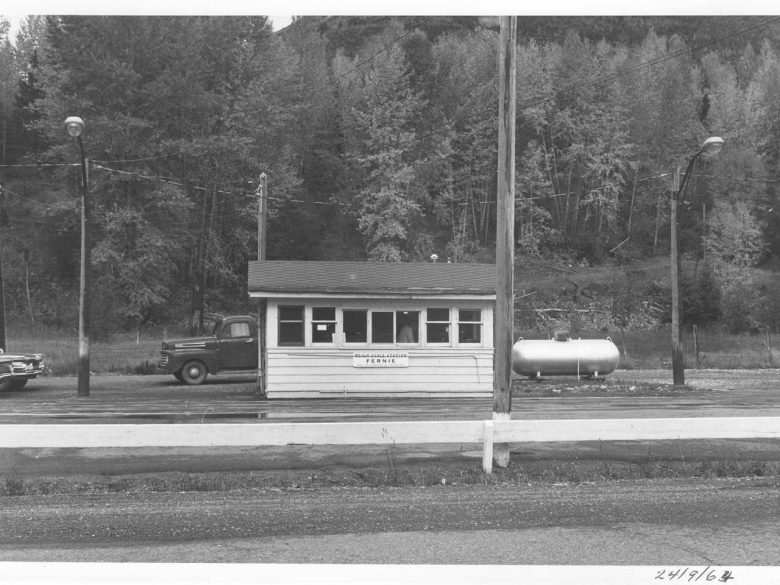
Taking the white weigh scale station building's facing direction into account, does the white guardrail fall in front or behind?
in front

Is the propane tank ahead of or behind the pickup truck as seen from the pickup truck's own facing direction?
behind

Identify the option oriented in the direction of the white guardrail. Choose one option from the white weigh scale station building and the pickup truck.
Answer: the white weigh scale station building

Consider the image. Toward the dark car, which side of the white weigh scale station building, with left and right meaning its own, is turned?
right

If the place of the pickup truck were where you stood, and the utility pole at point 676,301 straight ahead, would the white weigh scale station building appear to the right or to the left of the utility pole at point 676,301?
right

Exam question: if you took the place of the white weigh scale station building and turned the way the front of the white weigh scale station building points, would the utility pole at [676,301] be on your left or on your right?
on your left

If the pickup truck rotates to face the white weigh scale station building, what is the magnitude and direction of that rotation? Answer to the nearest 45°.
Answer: approximately 135° to its left

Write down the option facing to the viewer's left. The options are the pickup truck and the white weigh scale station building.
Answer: the pickup truck

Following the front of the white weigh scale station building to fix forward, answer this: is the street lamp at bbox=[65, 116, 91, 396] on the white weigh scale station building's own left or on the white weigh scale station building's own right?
on the white weigh scale station building's own right

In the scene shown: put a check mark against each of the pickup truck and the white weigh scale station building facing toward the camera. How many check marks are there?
1

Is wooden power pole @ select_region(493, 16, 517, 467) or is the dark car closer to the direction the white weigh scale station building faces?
the wooden power pole

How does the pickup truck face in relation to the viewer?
to the viewer's left

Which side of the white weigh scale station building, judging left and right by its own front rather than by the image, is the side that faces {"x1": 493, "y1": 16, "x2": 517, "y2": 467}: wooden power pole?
front
